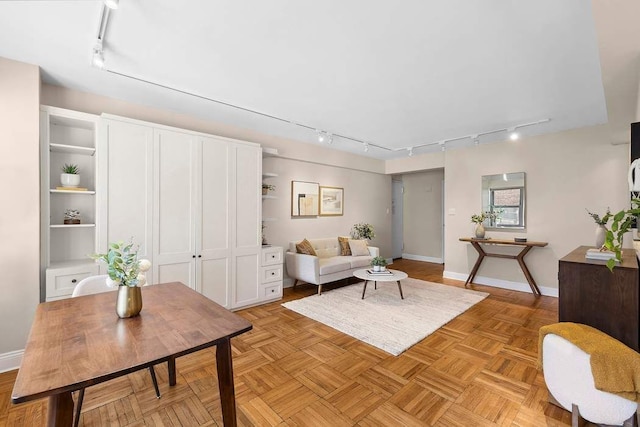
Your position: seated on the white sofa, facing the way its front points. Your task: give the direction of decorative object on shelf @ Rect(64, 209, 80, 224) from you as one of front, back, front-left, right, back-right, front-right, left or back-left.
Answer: right

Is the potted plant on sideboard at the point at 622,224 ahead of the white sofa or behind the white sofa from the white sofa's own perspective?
ahead

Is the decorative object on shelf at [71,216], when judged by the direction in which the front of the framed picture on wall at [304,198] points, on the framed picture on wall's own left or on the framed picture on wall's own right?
on the framed picture on wall's own right

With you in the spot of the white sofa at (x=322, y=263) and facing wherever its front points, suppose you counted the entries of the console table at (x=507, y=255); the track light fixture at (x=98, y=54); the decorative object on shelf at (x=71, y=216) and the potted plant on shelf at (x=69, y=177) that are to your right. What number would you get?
3

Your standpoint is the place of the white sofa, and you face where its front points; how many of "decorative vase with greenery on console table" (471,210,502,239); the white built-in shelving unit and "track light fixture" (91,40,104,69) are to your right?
2

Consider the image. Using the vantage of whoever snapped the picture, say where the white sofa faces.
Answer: facing the viewer and to the right of the viewer

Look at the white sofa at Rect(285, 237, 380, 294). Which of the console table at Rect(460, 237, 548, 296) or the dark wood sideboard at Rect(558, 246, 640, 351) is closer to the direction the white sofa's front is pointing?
the dark wood sideboard

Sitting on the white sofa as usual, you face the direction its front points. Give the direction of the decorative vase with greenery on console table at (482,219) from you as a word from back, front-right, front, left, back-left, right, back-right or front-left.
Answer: front-left

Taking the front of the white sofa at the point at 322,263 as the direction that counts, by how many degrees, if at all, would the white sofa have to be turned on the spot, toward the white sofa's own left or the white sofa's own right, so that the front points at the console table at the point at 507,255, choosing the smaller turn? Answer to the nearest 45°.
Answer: approximately 45° to the white sofa's own left

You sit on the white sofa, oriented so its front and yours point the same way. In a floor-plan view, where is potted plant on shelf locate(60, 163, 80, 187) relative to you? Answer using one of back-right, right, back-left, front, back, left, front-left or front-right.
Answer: right

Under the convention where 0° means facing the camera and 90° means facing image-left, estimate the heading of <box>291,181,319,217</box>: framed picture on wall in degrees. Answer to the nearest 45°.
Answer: approximately 315°

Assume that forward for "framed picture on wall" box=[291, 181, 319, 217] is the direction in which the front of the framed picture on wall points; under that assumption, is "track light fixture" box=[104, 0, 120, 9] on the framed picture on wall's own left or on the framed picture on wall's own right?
on the framed picture on wall's own right

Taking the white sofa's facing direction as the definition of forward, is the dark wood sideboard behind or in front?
in front

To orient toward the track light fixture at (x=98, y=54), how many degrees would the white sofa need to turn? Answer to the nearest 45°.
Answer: approximately 90° to its right

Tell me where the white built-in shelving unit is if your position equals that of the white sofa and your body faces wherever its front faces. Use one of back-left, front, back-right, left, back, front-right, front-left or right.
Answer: right

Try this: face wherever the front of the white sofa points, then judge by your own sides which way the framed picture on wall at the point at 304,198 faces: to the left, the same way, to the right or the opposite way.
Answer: the same way

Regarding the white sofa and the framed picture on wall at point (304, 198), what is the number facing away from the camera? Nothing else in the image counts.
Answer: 0
